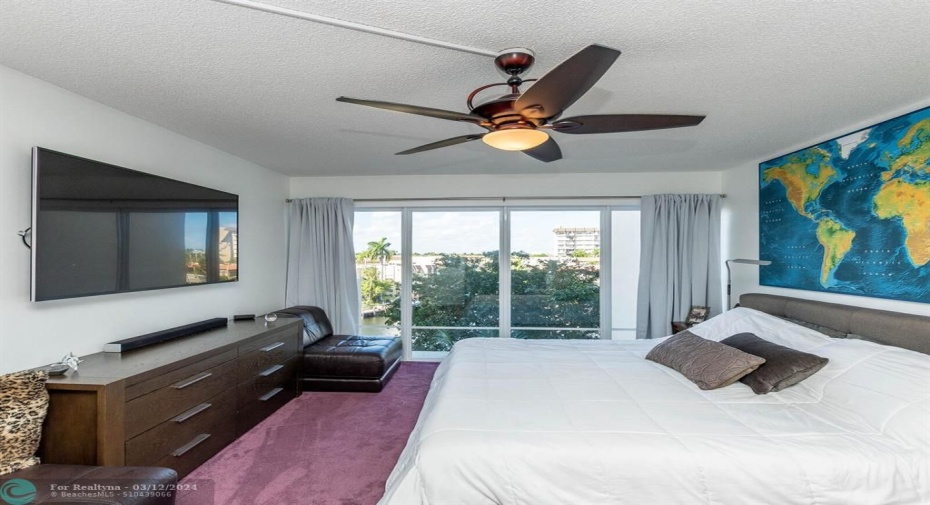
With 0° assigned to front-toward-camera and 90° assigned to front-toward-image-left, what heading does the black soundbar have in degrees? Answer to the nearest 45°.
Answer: approximately 315°

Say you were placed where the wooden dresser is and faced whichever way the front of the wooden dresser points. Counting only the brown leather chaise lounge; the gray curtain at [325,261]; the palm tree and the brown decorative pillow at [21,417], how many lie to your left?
3

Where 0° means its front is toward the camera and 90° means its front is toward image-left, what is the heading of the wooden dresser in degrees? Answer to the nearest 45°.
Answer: approximately 315°

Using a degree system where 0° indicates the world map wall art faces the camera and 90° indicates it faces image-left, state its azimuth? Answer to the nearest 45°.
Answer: approximately 45°

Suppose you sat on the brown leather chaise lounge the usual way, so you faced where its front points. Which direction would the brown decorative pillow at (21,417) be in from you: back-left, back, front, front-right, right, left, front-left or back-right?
back-right

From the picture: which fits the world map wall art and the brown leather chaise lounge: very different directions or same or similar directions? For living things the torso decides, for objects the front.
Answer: very different directions

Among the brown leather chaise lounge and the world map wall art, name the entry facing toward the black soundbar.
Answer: the world map wall art

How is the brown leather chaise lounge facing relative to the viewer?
to the viewer's right

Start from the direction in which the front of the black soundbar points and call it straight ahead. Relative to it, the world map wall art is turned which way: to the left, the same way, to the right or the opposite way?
the opposite way

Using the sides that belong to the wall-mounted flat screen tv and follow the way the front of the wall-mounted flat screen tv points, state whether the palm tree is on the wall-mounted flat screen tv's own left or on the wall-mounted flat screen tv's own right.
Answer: on the wall-mounted flat screen tv's own left

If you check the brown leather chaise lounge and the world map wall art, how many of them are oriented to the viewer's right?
1

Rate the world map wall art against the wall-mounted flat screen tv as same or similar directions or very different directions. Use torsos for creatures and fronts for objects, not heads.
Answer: very different directions
